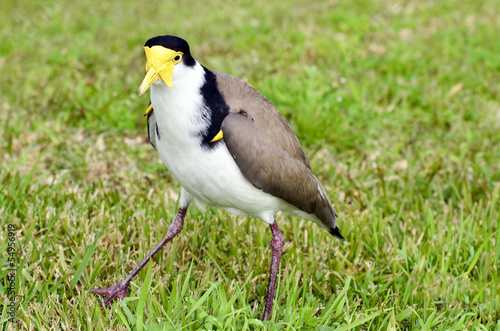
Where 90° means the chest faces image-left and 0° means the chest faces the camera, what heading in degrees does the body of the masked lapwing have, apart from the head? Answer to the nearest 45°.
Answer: approximately 45°
